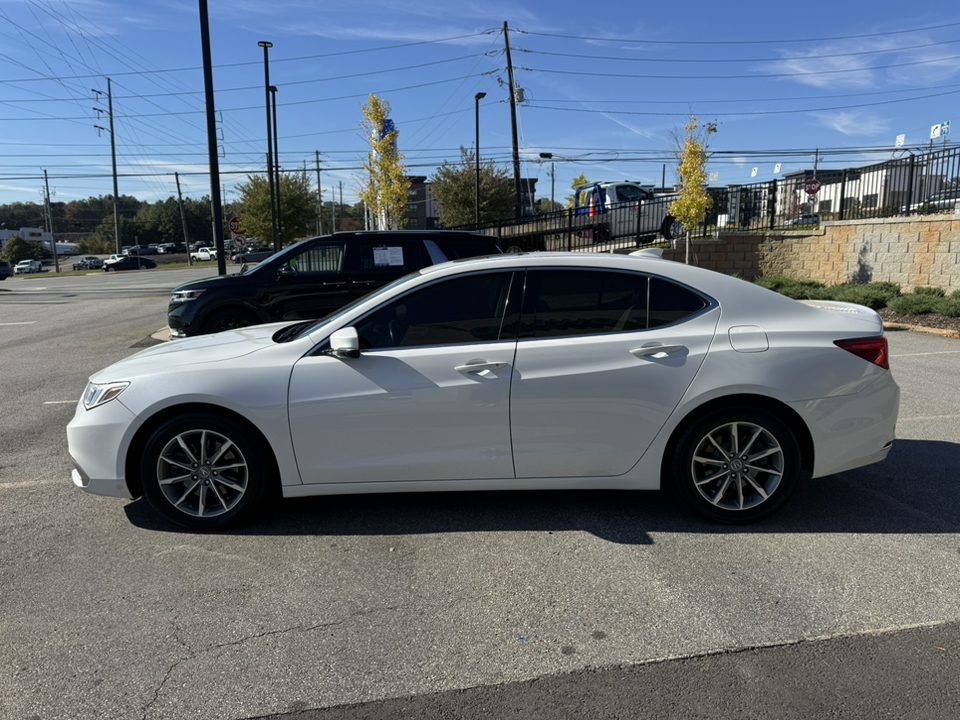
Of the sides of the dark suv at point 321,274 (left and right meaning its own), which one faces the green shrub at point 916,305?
back

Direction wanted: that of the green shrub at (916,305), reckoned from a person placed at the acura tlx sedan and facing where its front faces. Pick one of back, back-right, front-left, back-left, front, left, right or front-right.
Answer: back-right

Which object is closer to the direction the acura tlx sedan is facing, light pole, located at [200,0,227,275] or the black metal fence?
the light pole

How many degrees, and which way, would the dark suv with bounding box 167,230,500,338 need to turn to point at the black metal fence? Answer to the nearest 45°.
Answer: approximately 135° to its right

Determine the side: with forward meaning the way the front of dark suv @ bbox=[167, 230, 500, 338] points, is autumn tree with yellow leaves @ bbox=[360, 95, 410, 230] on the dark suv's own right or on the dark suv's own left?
on the dark suv's own right

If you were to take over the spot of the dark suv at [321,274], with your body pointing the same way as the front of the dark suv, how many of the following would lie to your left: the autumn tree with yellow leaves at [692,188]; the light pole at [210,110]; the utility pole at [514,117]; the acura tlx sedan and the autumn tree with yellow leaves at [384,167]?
1

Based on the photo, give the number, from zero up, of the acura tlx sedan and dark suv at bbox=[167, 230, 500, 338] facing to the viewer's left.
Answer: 2

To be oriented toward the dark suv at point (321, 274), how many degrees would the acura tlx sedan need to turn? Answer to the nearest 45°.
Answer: approximately 90° to its right

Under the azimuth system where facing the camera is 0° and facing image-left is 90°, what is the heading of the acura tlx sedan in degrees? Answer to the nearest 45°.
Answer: approximately 90°

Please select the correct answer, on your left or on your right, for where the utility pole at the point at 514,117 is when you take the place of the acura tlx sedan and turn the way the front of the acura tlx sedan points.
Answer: on your right

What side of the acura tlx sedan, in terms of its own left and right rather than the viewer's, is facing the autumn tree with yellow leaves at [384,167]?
right

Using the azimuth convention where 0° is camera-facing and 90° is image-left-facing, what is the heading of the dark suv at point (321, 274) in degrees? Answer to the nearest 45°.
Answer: approximately 90°

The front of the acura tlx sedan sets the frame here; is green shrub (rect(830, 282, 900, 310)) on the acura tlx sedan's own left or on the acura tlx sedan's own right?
on the acura tlx sedan's own right
